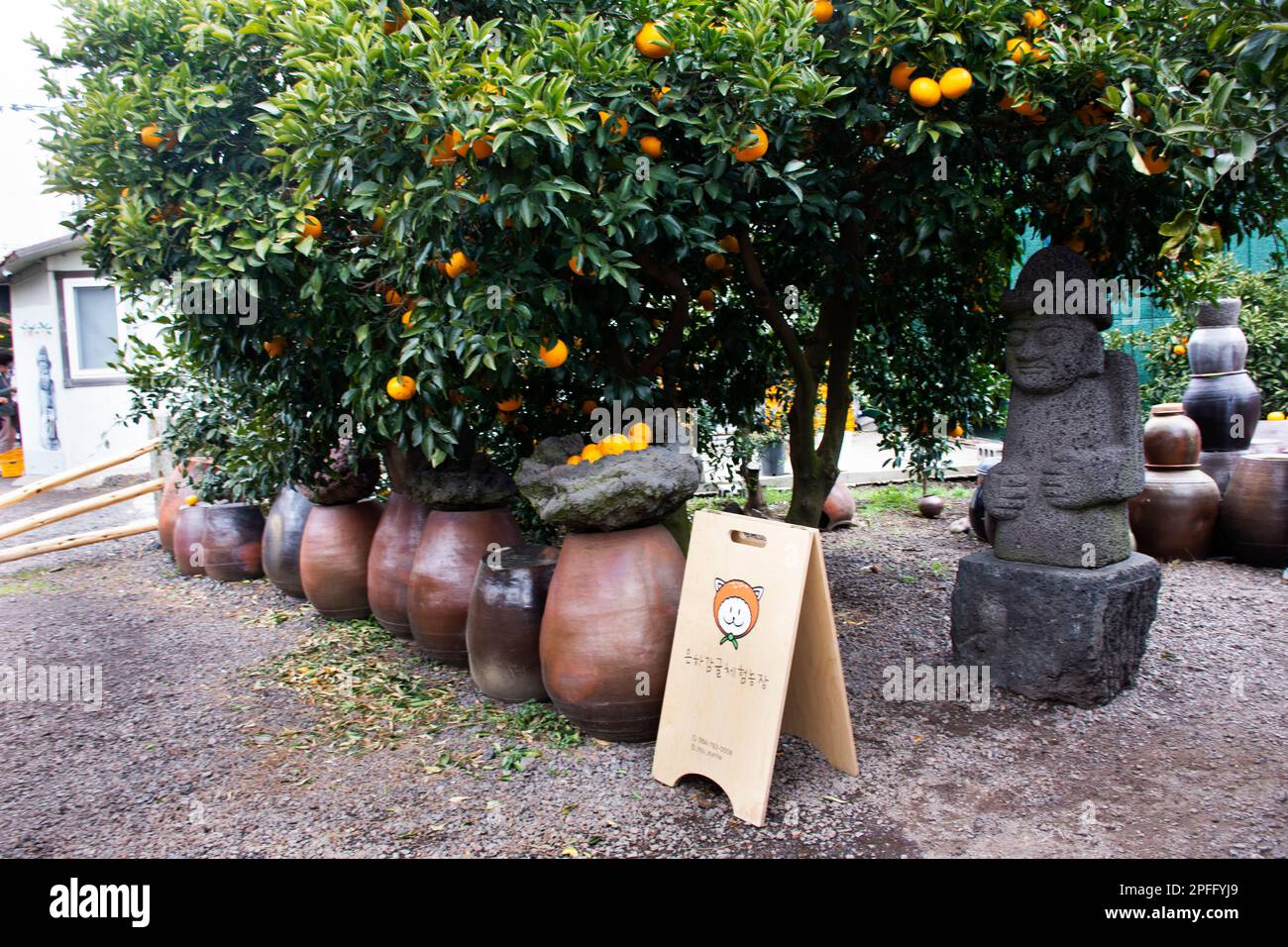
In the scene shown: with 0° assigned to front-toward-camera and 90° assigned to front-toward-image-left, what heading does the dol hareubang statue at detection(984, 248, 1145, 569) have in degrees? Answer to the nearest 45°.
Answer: approximately 45°

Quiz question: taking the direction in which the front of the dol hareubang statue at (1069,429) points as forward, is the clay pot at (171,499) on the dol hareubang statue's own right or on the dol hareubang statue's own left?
on the dol hareubang statue's own right

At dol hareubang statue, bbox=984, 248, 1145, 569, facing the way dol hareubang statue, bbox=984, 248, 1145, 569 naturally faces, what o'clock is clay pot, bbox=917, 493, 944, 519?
The clay pot is roughly at 4 o'clock from the dol hareubang statue.

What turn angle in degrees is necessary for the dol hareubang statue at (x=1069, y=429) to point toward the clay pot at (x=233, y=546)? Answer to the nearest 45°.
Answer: approximately 45° to its right
